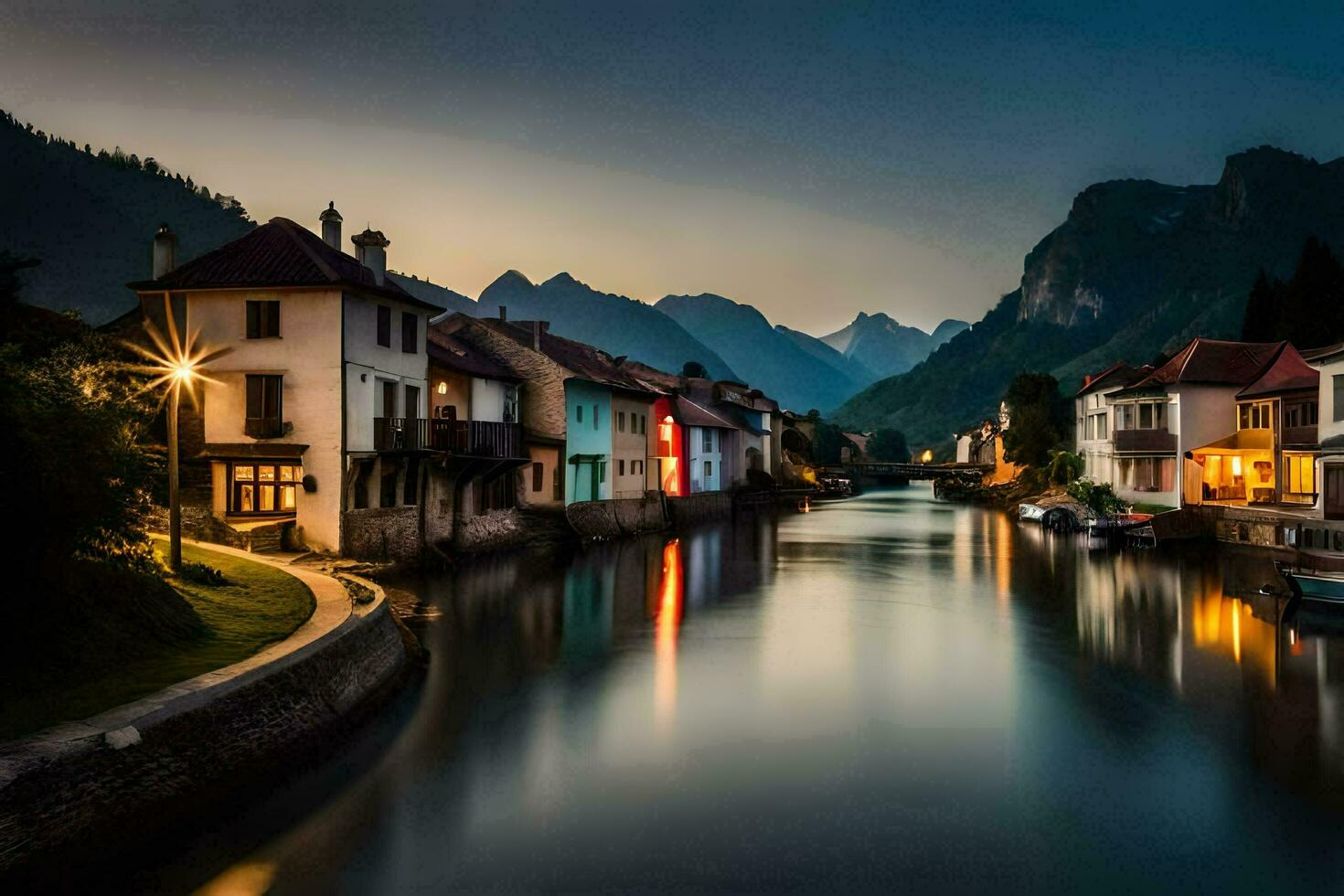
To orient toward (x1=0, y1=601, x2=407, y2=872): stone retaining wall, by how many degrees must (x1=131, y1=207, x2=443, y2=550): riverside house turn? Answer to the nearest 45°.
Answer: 0° — it already faces it

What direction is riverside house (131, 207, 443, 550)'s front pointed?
toward the camera

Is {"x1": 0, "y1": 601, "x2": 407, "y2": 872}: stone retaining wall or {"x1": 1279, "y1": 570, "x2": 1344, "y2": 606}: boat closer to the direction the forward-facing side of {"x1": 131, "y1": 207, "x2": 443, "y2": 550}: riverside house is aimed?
the stone retaining wall

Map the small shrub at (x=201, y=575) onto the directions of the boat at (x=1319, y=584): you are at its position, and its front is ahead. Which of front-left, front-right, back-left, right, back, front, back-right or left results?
front-left

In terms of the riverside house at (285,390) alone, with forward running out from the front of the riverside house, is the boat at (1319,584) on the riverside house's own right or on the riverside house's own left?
on the riverside house's own left

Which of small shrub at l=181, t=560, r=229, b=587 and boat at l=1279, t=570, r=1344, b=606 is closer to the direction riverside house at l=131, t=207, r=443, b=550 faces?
the small shrub

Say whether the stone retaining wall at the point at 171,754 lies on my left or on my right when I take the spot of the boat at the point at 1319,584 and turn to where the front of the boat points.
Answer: on my left

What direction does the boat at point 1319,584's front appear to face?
to the viewer's left

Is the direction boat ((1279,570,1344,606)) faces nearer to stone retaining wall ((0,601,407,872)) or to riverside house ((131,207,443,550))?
the riverside house

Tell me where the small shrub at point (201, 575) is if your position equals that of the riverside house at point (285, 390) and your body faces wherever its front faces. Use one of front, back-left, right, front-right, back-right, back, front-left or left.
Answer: front
